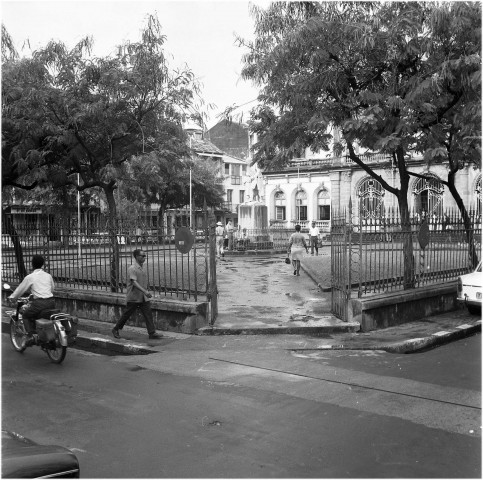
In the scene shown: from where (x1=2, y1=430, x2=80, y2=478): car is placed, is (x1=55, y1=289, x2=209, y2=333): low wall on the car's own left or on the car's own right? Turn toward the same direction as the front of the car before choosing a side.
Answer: on the car's own left

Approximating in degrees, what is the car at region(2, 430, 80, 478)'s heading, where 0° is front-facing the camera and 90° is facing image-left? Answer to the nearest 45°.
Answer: approximately 270°

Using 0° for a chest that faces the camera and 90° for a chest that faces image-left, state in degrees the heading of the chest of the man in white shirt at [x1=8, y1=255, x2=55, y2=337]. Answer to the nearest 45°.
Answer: approximately 135°

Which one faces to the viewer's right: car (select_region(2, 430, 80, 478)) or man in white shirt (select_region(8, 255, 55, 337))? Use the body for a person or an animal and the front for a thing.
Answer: the car

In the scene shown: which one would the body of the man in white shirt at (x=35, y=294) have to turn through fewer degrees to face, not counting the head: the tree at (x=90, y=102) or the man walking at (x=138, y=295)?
the tree

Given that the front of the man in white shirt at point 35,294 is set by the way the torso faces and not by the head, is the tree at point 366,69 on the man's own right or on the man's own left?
on the man's own right
